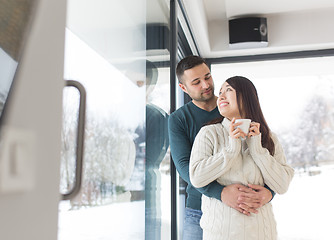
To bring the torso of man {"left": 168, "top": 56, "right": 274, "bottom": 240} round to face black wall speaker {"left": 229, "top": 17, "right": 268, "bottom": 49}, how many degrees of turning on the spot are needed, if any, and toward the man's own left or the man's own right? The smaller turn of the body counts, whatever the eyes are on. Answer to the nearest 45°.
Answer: approximately 135° to the man's own left

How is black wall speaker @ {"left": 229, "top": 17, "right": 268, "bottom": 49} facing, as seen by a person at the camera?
facing the viewer

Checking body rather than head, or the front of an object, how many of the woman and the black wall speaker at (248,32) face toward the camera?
2

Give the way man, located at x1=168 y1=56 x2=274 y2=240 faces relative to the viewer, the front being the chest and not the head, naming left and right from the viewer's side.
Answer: facing the viewer and to the right of the viewer

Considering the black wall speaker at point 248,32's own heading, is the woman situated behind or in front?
in front

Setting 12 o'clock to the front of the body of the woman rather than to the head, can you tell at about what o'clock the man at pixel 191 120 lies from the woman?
The man is roughly at 5 o'clock from the woman.

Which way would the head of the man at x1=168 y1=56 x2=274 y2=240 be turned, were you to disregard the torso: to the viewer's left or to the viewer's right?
to the viewer's right

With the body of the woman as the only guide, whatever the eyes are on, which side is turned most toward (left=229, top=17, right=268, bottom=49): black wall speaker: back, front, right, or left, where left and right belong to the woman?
back

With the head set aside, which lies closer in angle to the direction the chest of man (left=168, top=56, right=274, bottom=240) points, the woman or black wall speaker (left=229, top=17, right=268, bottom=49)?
the woman

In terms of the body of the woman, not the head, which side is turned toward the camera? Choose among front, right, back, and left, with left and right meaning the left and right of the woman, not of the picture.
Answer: front
